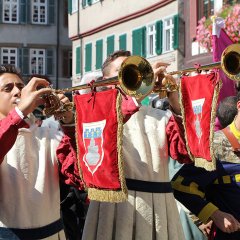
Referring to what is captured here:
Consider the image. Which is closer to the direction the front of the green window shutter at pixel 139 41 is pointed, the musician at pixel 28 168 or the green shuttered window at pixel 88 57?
the musician

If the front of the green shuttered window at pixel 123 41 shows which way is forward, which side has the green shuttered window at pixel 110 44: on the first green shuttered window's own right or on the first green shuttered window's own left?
on the first green shuttered window's own right

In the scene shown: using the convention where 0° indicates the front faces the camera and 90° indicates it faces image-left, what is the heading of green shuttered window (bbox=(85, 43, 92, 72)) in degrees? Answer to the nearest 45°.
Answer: approximately 45°

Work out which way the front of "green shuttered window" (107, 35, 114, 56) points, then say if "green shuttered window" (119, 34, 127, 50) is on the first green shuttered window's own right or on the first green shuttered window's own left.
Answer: on the first green shuttered window's own left

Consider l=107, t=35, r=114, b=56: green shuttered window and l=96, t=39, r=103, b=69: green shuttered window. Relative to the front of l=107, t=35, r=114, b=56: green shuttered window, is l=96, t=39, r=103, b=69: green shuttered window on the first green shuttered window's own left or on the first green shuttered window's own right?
on the first green shuttered window's own right

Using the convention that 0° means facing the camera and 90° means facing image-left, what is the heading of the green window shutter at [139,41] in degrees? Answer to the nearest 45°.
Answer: approximately 45°

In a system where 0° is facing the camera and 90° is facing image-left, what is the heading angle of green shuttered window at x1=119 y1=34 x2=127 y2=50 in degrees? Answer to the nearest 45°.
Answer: approximately 45°
